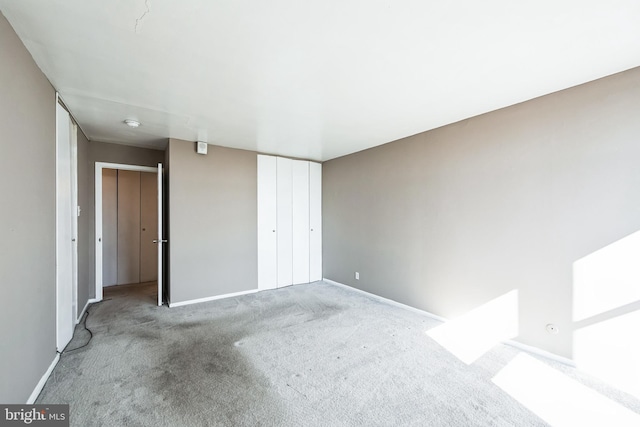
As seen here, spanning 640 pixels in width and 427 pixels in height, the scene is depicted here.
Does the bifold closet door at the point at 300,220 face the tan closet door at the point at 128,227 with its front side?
no

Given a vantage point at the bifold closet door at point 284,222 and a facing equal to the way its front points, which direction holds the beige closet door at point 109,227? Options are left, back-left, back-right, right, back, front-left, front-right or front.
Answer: back-right

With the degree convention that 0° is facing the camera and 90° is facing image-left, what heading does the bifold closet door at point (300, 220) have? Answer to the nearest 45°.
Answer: approximately 315°

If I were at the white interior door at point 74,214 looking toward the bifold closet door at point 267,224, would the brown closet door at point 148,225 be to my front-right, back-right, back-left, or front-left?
front-left

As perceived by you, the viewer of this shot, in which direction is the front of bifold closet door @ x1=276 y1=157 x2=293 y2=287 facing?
facing the viewer and to the right of the viewer

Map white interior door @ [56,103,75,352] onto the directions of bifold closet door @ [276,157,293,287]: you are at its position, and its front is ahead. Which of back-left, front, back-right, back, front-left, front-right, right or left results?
right

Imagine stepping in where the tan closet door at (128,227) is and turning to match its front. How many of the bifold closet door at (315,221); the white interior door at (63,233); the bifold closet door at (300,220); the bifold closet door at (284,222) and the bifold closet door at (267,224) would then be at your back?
0

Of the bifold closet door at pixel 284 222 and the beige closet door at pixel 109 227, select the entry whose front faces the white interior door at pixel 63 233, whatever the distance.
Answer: the beige closet door

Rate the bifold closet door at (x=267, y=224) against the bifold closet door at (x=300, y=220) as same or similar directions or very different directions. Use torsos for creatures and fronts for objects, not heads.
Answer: same or similar directions

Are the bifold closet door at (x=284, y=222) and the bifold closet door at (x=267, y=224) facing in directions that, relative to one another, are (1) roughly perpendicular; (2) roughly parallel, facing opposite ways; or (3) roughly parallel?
roughly parallel

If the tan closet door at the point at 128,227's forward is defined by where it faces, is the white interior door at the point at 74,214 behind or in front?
in front

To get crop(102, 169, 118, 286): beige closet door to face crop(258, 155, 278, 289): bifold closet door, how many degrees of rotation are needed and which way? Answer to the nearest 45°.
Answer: approximately 45° to its left

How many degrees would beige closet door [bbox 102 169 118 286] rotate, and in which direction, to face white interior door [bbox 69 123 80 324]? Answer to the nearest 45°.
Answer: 0° — it already faces it

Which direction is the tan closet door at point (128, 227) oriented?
toward the camera

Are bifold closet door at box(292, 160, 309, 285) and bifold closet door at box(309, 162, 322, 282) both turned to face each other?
no

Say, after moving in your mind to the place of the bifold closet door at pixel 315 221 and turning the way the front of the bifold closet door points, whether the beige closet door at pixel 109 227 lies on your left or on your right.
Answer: on your right
